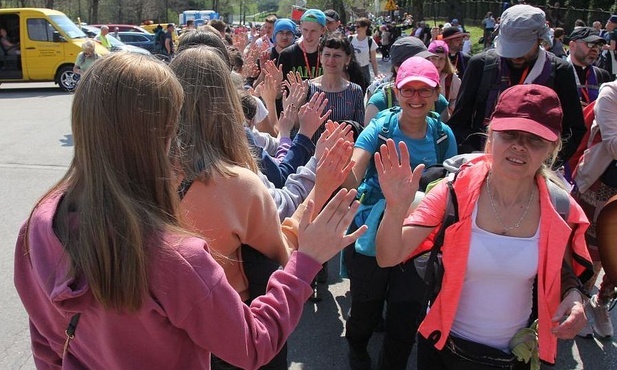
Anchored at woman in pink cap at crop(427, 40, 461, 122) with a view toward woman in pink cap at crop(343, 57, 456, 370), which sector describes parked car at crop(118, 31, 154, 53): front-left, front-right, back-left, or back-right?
back-right

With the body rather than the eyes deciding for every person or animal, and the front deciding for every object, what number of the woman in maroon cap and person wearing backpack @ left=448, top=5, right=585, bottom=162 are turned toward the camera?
2

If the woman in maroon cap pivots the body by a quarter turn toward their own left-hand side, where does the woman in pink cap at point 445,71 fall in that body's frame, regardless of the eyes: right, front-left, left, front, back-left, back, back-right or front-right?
left

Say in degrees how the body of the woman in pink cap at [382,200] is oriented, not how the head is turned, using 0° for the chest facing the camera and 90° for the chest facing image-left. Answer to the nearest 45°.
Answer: approximately 0°

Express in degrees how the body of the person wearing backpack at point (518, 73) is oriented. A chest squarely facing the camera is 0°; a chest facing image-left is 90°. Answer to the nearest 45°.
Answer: approximately 0°

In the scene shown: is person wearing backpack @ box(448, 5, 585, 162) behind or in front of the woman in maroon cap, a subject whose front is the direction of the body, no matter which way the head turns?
behind

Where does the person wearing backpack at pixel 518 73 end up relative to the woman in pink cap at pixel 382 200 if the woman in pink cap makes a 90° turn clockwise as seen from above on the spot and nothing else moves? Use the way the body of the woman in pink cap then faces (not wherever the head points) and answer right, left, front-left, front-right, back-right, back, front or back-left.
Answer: back-right

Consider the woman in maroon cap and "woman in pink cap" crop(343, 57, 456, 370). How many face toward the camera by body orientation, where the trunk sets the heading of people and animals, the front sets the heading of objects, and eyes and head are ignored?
2
